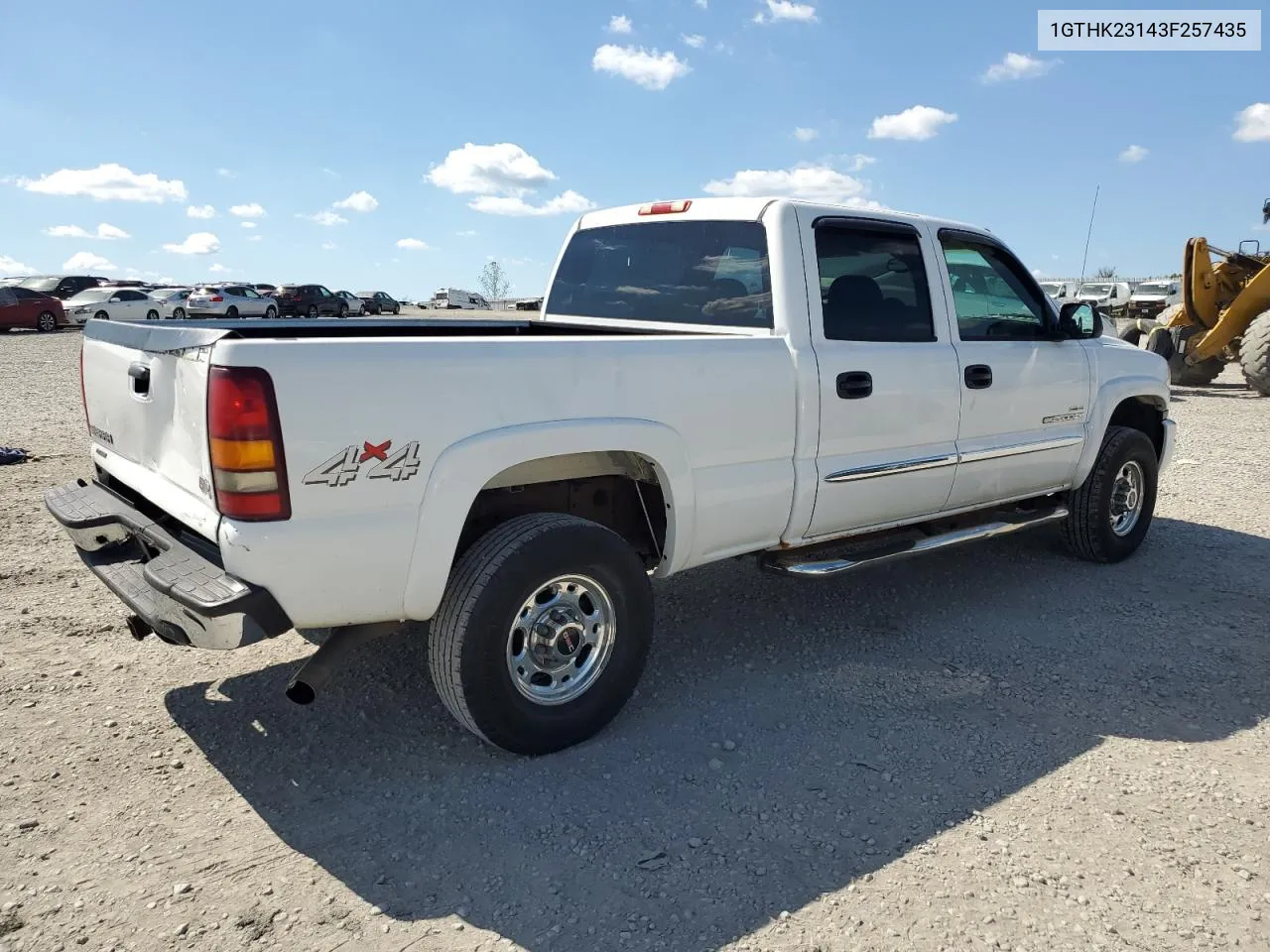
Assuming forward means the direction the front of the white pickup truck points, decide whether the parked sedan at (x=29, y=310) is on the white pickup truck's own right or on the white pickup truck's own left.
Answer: on the white pickup truck's own left

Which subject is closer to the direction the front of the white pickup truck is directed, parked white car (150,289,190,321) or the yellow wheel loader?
the yellow wheel loader

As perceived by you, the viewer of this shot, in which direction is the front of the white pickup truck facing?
facing away from the viewer and to the right of the viewer

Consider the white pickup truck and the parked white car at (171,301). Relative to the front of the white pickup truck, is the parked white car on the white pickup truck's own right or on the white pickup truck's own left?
on the white pickup truck's own left

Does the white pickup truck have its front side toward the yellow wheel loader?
yes

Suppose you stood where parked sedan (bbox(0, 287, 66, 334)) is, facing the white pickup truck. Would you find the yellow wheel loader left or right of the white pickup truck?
left

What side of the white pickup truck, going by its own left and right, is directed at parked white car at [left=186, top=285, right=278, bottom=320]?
left

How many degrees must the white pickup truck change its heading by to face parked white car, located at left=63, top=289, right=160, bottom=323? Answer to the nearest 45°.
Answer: approximately 90° to its left

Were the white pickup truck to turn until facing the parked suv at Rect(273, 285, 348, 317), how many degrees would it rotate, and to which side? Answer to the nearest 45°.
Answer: approximately 45° to its left

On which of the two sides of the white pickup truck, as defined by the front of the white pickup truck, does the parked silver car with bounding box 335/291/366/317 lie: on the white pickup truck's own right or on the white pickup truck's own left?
on the white pickup truck's own left
